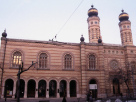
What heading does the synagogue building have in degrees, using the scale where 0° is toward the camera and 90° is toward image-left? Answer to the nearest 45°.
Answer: approximately 0°
